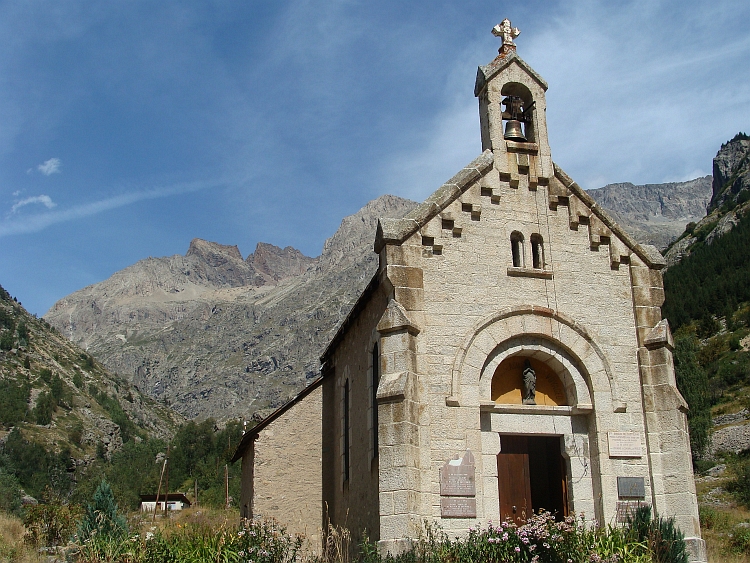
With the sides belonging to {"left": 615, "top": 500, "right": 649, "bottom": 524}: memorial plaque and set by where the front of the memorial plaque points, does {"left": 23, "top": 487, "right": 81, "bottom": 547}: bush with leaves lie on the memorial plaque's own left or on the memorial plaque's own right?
on the memorial plaque's own right

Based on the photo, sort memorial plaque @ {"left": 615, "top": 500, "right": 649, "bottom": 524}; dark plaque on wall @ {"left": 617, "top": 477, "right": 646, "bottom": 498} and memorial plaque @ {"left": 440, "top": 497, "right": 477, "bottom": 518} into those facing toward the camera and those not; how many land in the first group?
3

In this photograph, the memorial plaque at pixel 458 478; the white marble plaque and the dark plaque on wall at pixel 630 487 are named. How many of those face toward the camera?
3

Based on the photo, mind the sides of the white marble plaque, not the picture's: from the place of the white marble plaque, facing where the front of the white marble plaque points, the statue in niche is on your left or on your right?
on your right

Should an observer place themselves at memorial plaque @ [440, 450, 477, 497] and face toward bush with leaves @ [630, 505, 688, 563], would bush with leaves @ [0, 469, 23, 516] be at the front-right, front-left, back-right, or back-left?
back-left

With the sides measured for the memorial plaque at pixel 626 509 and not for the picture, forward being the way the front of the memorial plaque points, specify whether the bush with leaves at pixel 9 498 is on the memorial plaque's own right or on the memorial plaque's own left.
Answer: on the memorial plaque's own right

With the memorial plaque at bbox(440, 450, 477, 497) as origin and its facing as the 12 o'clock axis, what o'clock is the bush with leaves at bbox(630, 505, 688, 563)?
The bush with leaves is roughly at 9 o'clock from the memorial plaque.

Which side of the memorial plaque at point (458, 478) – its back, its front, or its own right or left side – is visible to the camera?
front

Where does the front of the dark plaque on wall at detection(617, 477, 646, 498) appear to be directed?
toward the camera
